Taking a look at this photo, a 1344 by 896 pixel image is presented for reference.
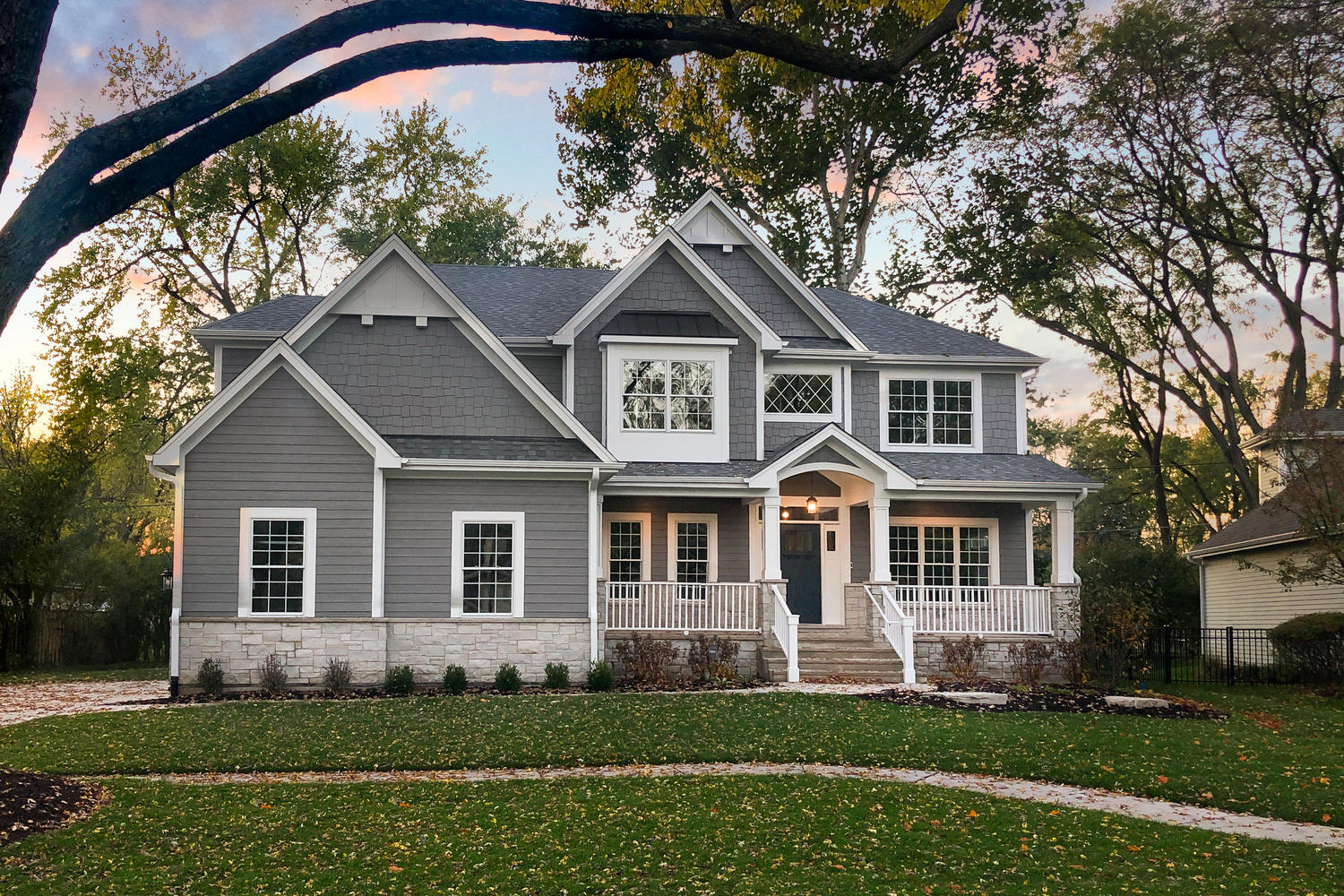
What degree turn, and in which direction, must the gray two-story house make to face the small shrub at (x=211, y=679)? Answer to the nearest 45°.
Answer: approximately 45° to its right

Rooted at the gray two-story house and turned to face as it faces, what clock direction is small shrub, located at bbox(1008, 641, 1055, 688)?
The small shrub is roughly at 9 o'clock from the gray two-story house.

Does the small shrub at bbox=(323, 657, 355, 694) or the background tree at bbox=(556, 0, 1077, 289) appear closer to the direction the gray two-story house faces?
the small shrub

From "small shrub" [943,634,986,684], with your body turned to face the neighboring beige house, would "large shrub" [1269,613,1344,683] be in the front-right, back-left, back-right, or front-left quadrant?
front-right

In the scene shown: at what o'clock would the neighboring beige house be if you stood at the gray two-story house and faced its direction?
The neighboring beige house is roughly at 8 o'clock from the gray two-story house.

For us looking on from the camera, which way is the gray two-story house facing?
facing the viewer
